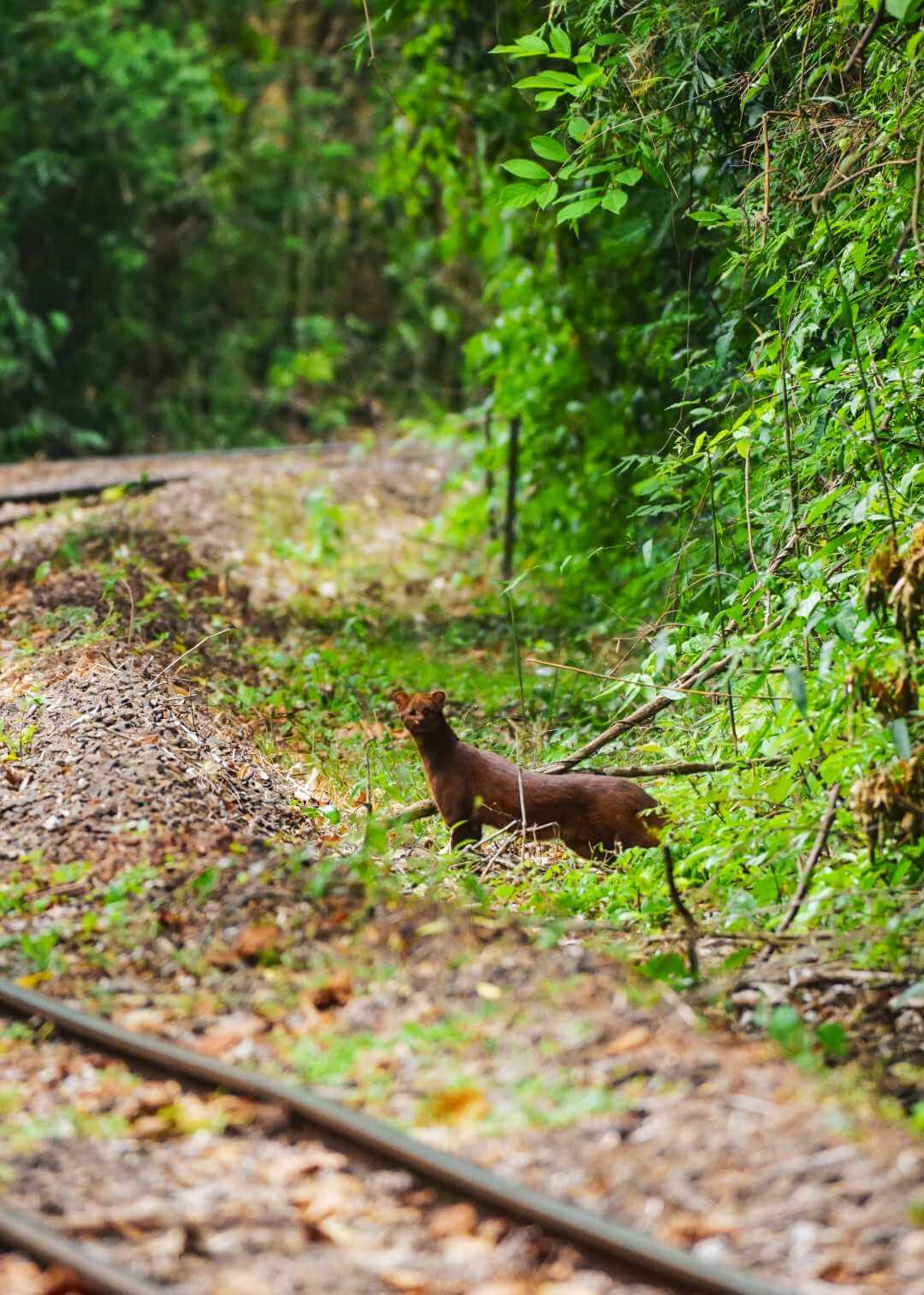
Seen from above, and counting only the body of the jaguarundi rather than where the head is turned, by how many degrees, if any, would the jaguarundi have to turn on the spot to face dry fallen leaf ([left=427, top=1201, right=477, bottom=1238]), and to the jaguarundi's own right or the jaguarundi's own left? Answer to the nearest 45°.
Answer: approximately 90° to the jaguarundi's own left

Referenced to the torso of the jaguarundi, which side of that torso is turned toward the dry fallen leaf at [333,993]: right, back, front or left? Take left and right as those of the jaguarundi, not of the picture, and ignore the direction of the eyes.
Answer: left

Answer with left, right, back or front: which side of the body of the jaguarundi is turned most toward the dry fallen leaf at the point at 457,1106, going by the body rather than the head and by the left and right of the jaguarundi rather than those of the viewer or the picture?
left

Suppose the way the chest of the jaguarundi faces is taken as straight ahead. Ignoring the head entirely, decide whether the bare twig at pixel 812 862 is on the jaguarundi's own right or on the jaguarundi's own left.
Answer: on the jaguarundi's own left

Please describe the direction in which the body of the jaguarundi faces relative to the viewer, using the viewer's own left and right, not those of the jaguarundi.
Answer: facing to the left of the viewer

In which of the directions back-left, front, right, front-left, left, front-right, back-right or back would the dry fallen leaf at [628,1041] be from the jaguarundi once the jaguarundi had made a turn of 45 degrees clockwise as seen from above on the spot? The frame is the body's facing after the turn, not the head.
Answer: back-left

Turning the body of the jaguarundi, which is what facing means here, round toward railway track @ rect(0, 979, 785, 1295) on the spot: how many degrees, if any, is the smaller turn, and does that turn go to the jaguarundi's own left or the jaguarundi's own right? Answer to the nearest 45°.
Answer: approximately 90° to the jaguarundi's own left
